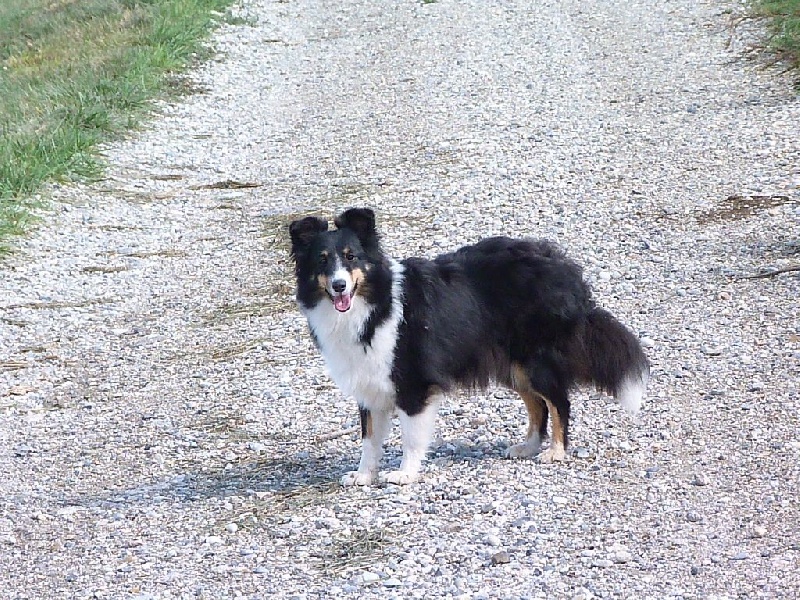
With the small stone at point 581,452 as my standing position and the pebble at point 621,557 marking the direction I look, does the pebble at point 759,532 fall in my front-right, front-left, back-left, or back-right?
front-left

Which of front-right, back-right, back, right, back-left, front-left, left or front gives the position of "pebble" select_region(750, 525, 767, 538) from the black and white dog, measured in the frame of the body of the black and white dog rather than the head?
left

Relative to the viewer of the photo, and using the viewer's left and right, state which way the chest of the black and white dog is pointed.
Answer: facing the viewer and to the left of the viewer

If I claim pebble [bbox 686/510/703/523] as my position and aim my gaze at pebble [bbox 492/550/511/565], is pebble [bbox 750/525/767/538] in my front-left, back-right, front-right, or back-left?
back-left

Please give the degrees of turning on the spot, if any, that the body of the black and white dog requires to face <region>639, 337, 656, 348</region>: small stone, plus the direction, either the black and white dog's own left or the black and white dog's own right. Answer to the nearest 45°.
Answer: approximately 180°

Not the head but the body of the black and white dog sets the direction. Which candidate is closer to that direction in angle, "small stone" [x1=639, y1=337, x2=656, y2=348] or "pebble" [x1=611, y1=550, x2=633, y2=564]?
the pebble

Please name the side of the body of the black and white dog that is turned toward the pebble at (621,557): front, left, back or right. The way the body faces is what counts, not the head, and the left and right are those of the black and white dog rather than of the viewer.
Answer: left

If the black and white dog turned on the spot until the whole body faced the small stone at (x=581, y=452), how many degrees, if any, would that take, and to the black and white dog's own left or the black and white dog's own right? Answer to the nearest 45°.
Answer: approximately 135° to the black and white dog's own left

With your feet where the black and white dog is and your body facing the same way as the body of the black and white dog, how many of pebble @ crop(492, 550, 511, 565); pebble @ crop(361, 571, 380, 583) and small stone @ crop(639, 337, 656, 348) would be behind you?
1

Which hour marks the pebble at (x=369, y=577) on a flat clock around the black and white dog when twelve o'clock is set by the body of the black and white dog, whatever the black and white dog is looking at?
The pebble is roughly at 11 o'clock from the black and white dog.

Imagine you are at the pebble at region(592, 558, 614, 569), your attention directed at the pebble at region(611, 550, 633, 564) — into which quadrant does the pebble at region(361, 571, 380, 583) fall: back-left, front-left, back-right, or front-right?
back-left

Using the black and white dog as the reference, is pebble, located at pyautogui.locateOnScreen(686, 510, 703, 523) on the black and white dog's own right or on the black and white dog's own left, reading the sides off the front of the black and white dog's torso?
on the black and white dog's own left

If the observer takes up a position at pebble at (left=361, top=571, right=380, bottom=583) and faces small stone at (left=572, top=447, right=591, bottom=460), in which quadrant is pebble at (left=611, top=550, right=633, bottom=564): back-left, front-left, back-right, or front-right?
front-right

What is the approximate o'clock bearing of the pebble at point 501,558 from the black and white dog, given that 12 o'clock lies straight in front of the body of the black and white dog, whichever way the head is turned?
The pebble is roughly at 10 o'clock from the black and white dog.
